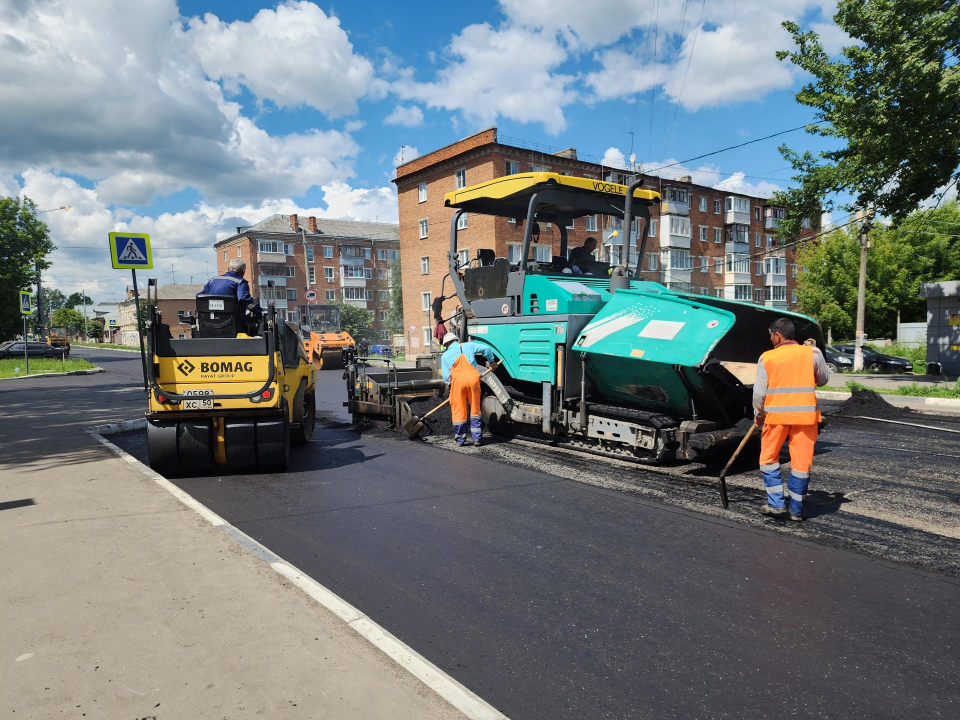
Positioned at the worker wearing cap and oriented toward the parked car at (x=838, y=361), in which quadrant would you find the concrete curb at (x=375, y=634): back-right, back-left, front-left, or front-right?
back-right

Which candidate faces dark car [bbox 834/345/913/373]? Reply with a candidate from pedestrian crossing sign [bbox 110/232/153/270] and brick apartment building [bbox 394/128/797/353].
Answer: the brick apartment building

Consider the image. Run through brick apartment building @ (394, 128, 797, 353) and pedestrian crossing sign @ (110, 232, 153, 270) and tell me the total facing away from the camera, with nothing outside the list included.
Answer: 0

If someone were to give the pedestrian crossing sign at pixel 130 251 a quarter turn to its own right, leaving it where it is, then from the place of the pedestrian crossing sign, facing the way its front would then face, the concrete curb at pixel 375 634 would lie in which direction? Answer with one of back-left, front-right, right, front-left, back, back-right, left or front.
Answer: left

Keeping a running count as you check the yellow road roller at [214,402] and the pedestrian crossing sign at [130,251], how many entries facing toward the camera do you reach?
1

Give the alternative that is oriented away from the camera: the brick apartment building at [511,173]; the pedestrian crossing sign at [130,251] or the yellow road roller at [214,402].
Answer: the yellow road roller

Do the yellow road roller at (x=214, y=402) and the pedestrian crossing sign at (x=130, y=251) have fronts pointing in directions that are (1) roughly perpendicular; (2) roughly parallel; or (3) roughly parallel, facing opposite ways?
roughly parallel, facing opposite ways

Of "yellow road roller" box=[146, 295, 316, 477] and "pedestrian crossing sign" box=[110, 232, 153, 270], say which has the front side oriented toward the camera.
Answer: the pedestrian crossing sign

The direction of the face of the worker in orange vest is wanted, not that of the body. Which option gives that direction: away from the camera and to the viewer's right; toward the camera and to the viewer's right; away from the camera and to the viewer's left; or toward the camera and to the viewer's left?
away from the camera and to the viewer's left

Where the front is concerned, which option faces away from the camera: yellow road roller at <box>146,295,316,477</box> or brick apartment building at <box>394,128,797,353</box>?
the yellow road roller

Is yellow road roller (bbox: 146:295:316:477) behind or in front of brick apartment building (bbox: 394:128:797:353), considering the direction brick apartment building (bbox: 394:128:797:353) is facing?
in front

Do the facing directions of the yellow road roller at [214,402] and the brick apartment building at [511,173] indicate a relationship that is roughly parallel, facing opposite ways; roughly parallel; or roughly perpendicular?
roughly parallel, facing opposite ways

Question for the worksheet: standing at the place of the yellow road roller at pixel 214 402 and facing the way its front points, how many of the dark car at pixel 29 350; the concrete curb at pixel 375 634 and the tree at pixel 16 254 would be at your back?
1

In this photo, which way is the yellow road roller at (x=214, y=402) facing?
away from the camera

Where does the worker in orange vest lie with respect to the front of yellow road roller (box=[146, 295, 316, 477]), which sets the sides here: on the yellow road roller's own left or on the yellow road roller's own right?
on the yellow road roller's own right

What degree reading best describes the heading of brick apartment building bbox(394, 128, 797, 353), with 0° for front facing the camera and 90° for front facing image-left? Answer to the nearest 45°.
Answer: approximately 315°

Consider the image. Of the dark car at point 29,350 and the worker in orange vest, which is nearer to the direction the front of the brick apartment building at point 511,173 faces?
the worker in orange vest

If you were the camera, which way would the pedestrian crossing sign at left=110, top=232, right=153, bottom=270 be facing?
facing the viewer

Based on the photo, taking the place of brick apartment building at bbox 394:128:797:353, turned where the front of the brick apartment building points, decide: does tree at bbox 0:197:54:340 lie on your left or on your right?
on your right

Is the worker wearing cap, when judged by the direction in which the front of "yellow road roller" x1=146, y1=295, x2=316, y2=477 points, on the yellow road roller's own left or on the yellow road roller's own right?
on the yellow road roller's own right
